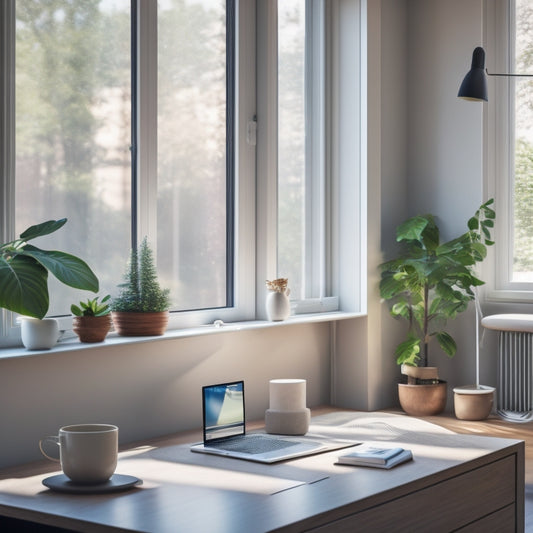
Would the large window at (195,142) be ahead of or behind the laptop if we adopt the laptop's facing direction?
behind

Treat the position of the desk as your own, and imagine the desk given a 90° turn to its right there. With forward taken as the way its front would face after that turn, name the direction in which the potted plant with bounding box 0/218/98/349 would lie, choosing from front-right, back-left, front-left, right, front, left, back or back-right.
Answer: right

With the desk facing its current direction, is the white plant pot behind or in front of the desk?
behind

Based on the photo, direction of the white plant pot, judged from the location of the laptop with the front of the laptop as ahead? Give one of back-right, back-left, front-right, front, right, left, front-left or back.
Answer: back

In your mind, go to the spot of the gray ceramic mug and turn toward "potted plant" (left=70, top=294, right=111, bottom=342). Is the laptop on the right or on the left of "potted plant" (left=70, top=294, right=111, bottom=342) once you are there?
right

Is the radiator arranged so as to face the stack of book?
yes

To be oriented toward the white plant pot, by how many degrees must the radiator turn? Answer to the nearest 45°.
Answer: approximately 45° to its right

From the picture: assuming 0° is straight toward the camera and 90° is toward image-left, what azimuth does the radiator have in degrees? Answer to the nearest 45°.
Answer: approximately 0°

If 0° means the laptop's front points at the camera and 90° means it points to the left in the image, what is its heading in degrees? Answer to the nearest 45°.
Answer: approximately 315°
